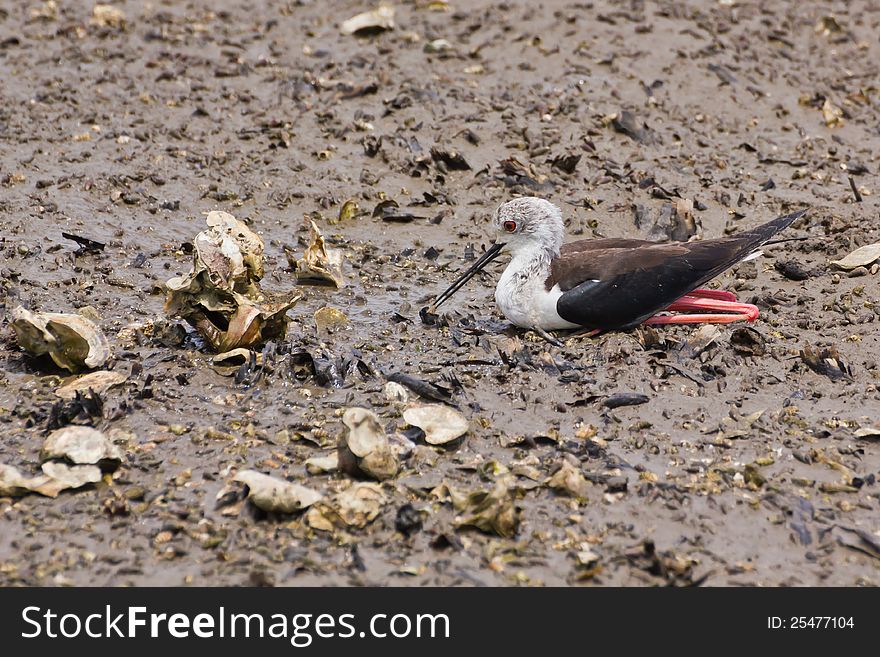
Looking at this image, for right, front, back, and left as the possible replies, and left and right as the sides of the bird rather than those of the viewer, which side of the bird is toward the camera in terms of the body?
left

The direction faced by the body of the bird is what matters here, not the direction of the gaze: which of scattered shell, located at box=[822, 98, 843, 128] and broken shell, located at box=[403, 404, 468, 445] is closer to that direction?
the broken shell

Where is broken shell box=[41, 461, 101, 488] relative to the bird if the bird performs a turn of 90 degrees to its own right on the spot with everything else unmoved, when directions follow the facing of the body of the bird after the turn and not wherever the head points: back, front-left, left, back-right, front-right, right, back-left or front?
back-left

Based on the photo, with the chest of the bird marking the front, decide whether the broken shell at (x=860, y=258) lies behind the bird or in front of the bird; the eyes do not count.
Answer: behind

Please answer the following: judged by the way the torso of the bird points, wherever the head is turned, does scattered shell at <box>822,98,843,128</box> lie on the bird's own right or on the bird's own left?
on the bird's own right

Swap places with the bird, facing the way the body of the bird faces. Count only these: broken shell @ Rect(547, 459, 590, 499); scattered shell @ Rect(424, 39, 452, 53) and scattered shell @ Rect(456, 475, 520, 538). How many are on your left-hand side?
2

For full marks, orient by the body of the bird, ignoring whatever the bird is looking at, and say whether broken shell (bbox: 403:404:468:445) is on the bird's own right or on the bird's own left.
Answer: on the bird's own left

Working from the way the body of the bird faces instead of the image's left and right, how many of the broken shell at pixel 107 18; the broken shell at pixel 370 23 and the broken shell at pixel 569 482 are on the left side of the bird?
1

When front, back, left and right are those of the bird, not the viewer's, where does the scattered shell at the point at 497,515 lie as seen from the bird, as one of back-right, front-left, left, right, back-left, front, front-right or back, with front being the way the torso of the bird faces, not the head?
left

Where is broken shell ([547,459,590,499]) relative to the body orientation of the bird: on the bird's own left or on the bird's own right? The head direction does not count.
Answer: on the bird's own left

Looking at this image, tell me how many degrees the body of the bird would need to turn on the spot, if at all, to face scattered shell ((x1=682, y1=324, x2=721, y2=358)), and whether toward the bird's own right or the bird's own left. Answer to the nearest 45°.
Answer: approximately 135° to the bird's own left

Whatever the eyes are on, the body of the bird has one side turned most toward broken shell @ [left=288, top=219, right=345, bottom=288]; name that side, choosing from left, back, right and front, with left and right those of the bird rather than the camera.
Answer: front

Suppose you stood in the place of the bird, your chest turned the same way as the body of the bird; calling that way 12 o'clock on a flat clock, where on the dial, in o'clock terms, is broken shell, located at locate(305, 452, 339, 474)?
The broken shell is roughly at 10 o'clock from the bird.

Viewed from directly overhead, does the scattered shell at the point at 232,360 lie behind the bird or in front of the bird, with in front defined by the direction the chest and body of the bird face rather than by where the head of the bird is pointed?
in front

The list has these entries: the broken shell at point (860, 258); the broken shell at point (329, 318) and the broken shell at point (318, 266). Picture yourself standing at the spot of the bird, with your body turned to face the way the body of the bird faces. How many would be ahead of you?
2

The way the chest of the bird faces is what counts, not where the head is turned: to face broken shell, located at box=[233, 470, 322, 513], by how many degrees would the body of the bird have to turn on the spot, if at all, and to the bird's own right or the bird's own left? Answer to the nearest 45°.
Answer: approximately 45° to the bird's own left
